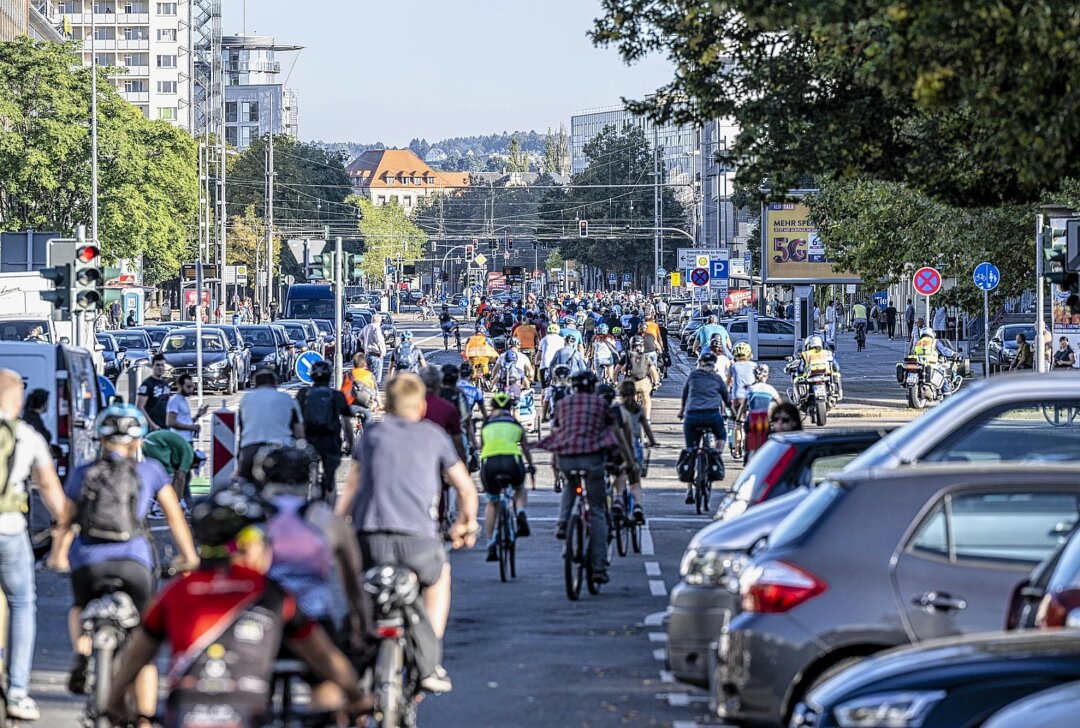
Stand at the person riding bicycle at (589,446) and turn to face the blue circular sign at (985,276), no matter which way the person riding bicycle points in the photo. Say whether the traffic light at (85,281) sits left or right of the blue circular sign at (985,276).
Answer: left

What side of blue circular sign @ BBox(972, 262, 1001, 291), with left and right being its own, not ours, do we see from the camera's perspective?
front

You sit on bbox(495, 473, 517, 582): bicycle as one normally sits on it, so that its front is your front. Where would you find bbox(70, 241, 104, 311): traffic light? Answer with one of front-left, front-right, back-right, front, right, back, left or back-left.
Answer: front-left

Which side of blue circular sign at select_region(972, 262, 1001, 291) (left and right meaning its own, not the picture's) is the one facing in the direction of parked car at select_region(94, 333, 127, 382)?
right

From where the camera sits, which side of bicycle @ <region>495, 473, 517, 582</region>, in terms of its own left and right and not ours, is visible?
back

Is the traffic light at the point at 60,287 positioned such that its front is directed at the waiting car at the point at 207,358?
no

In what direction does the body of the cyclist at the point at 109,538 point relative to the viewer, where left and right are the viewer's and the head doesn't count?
facing away from the viewer

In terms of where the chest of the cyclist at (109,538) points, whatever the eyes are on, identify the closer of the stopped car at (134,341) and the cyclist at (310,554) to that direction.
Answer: the stopped car

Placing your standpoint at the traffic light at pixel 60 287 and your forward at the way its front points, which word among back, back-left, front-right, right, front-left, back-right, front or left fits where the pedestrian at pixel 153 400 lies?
back-left

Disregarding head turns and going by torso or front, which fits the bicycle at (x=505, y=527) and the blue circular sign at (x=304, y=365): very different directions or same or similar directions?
very different directions

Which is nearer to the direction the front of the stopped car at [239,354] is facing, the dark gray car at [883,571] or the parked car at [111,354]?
the dark gray car

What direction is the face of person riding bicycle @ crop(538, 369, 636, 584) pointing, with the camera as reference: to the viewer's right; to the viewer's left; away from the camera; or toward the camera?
away from the camera

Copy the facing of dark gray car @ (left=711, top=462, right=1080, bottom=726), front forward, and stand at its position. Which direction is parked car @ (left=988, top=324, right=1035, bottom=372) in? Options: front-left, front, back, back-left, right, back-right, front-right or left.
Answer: left

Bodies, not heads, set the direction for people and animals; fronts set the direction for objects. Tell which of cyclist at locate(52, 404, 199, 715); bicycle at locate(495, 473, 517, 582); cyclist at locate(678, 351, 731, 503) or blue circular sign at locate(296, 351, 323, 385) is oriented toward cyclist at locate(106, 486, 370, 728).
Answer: the blue circular sign

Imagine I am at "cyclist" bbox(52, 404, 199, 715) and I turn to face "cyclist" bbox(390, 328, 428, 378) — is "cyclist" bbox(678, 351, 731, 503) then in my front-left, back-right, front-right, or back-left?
front-right

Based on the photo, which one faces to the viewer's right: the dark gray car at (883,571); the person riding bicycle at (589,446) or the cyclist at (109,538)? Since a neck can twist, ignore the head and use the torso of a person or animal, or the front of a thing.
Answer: the dark gray car

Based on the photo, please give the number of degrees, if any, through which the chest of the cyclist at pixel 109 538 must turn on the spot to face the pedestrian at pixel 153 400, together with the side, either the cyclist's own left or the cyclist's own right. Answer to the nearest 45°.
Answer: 0° — they already face them

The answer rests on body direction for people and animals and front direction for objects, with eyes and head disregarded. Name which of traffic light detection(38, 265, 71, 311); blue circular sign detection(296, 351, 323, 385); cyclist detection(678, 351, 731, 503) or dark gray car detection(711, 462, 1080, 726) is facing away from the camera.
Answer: the cyclist

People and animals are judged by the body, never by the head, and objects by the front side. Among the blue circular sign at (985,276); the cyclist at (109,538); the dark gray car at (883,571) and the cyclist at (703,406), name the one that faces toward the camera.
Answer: the blue circular sign

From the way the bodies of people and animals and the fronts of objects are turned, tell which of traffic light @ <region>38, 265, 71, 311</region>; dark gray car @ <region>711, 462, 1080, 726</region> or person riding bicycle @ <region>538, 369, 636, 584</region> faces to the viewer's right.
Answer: the dark gray car
